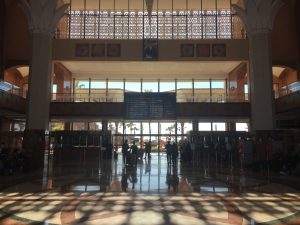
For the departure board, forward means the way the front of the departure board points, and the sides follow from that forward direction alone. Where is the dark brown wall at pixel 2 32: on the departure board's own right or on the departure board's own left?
on the departure board's own right

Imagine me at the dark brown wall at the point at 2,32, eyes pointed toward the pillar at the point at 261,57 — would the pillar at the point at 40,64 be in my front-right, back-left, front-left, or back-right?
front-right

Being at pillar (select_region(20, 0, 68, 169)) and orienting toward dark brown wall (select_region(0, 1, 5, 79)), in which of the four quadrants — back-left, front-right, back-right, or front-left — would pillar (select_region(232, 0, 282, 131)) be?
back-right

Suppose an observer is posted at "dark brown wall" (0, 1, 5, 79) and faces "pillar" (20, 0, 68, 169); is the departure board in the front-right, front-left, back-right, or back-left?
front-left

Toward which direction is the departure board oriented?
toward the camera

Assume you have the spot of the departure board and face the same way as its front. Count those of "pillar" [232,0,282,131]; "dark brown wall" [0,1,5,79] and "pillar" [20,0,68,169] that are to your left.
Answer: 1

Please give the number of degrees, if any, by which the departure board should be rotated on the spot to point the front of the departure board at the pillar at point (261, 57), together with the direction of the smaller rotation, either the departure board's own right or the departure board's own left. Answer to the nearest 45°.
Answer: approximately 90° to the departure board's own left
